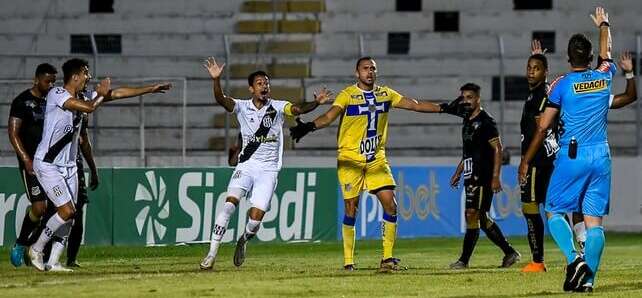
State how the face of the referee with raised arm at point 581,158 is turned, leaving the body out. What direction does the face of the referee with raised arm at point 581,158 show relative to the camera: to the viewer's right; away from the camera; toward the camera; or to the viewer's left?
away from the camera

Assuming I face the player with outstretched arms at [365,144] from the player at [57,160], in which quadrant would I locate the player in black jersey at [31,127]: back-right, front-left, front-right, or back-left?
back-left

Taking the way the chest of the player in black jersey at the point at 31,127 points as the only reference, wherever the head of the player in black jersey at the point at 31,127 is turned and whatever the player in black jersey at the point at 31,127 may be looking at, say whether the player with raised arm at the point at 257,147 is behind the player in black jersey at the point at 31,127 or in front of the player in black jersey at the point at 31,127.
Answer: in front

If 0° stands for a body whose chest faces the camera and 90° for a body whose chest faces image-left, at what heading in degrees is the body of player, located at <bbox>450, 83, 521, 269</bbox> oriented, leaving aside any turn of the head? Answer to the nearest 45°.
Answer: approximately 45°

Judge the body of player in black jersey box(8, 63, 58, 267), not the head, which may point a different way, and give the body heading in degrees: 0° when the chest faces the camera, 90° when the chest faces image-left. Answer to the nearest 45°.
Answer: approximately 315°

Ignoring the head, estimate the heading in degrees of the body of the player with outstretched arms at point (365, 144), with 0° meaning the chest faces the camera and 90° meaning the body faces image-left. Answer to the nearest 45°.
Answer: approximately 0°

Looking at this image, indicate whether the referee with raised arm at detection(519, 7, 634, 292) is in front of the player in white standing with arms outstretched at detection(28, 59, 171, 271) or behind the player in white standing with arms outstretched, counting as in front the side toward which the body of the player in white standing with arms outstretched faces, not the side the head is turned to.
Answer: in front
